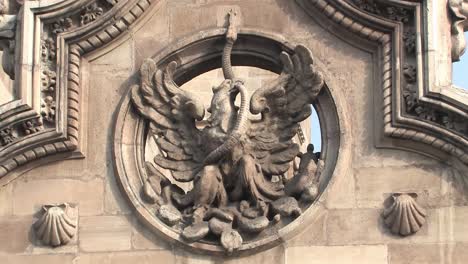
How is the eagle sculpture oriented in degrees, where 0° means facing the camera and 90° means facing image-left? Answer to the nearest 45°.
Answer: approximately 0°

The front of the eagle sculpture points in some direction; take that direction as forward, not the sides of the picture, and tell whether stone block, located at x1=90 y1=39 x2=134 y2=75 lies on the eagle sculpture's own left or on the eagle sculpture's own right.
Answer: on the eagle sculpture's own right

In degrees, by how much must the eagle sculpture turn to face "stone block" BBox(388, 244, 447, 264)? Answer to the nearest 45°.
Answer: approximately 90° to its left

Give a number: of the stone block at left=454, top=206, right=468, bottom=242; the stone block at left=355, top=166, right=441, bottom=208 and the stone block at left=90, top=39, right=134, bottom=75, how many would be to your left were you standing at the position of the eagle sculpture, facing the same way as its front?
2

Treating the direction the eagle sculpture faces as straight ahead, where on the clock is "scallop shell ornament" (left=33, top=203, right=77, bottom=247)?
The scallop shell ornament is roughly at 3 o'clock from the eagle sculpture.

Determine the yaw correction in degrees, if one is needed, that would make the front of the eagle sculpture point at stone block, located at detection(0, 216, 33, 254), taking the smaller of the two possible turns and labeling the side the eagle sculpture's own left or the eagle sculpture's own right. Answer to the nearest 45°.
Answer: approximately 90° to the eagle sculpture's own right

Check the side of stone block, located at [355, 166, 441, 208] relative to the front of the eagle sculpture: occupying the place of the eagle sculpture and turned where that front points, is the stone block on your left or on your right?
on your left

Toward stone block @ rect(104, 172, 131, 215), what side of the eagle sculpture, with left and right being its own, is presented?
right

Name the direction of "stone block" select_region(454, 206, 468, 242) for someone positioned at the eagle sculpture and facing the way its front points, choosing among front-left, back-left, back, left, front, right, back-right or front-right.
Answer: left

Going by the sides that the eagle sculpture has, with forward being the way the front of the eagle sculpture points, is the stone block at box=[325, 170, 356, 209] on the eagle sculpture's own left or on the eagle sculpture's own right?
on the eagle sculpture's own left
